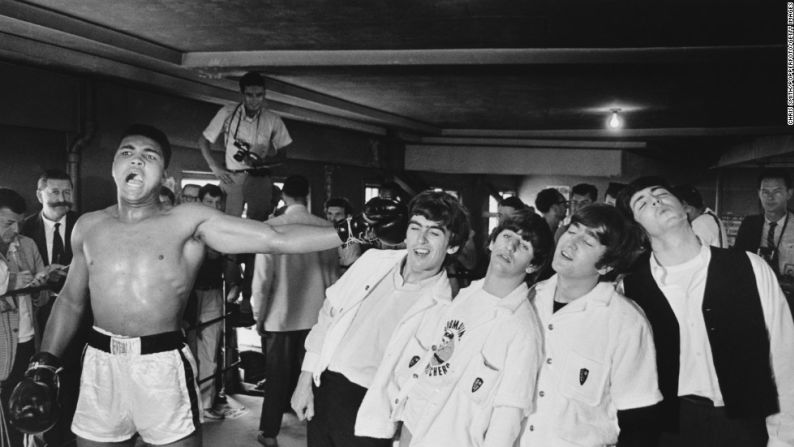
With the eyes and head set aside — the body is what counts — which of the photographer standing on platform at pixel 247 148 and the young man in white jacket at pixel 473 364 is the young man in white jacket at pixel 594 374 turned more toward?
the young man in white jacket

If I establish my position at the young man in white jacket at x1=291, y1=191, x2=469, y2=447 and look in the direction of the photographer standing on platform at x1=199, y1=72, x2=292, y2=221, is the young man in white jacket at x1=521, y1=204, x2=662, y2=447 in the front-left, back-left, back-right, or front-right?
back-right

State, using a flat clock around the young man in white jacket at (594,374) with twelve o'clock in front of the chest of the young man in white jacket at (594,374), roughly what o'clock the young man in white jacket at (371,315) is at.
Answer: the young man in white jacket at (371,315) is roughly at 2 o'clock from the young man in white jacket at (594,374).

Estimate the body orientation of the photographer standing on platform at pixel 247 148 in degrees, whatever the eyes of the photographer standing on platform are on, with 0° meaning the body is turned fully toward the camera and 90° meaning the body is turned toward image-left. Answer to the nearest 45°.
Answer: approximately 0°

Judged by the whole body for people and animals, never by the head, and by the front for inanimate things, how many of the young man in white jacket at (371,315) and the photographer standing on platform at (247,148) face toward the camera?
2

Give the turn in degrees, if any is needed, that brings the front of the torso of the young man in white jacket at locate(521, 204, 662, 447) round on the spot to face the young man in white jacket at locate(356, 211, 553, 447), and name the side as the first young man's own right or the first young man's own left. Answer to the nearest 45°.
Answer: approximately 45° to the first young man's own right

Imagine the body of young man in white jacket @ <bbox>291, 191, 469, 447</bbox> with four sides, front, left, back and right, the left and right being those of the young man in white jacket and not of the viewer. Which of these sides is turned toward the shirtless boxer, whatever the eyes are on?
right

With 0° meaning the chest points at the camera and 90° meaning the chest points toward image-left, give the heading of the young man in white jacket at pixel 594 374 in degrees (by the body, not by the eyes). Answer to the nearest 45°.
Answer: approximately 45°
